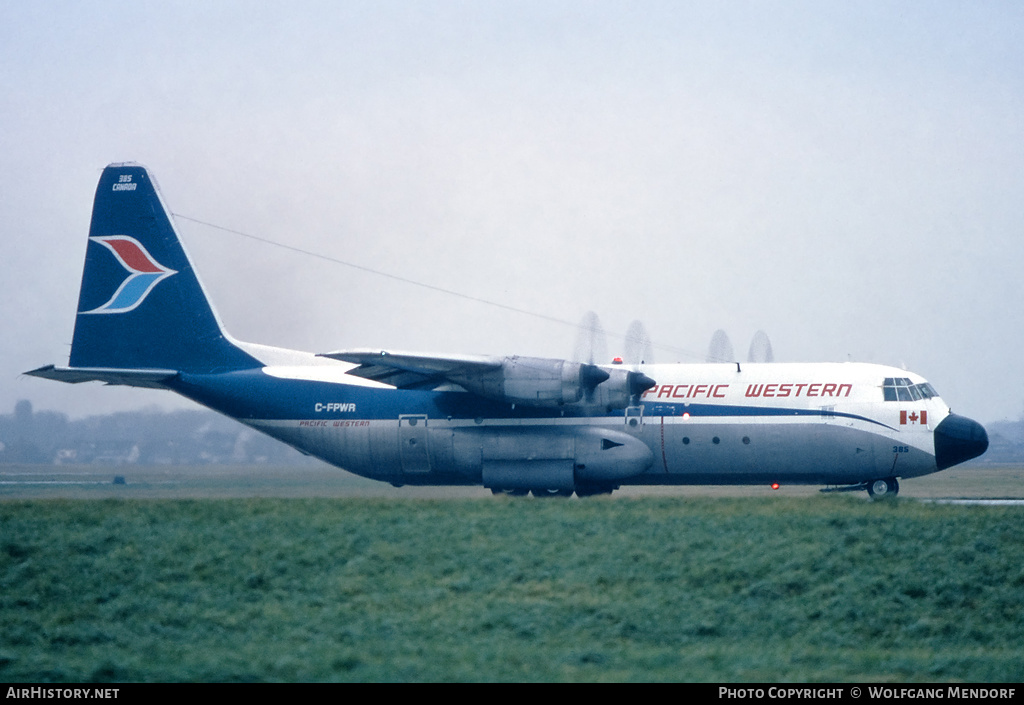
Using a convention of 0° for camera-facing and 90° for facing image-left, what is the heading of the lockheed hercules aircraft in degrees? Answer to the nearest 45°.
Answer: approximately 270°
